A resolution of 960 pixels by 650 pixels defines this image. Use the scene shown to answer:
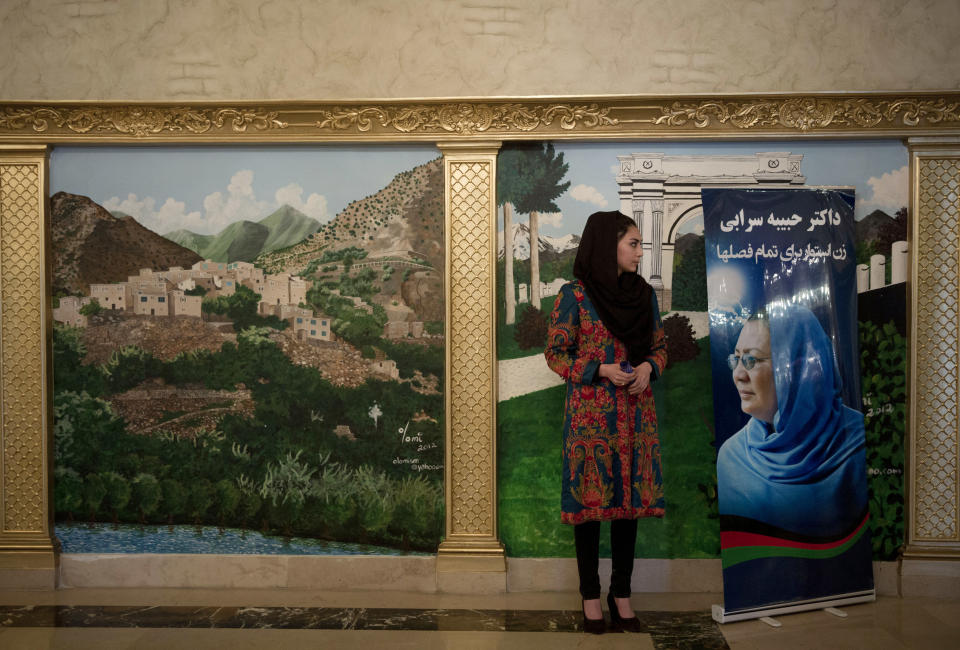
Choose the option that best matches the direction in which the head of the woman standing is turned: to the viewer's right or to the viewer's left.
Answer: to the viewer's right

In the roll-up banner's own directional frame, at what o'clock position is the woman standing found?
The woman standing is roughly at 3 o'clock from the roll-up banner.

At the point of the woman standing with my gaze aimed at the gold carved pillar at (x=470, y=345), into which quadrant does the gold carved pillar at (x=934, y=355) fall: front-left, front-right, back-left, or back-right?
back-right

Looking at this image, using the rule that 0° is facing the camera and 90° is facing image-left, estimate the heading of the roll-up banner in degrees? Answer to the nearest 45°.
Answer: approximately 315°

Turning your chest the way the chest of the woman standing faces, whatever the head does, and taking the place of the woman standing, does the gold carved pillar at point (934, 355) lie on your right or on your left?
on your left

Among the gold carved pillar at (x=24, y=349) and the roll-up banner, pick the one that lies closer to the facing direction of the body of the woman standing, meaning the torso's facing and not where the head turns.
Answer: the roll-up banner

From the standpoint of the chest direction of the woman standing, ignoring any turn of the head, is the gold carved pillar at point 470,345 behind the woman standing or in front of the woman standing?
behind

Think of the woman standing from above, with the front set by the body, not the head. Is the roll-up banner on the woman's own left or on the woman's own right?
on the woman's own left

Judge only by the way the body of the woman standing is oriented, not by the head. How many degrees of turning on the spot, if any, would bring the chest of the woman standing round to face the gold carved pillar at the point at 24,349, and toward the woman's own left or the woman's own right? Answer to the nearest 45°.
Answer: approximately 135° to the woman's own right

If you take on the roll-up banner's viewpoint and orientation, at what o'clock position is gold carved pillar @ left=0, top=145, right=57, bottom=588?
The gold carved pillar is roughly at 4 o'clock from the roll-up banner.

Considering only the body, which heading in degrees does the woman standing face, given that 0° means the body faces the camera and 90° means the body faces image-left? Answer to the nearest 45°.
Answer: approximately 315°
